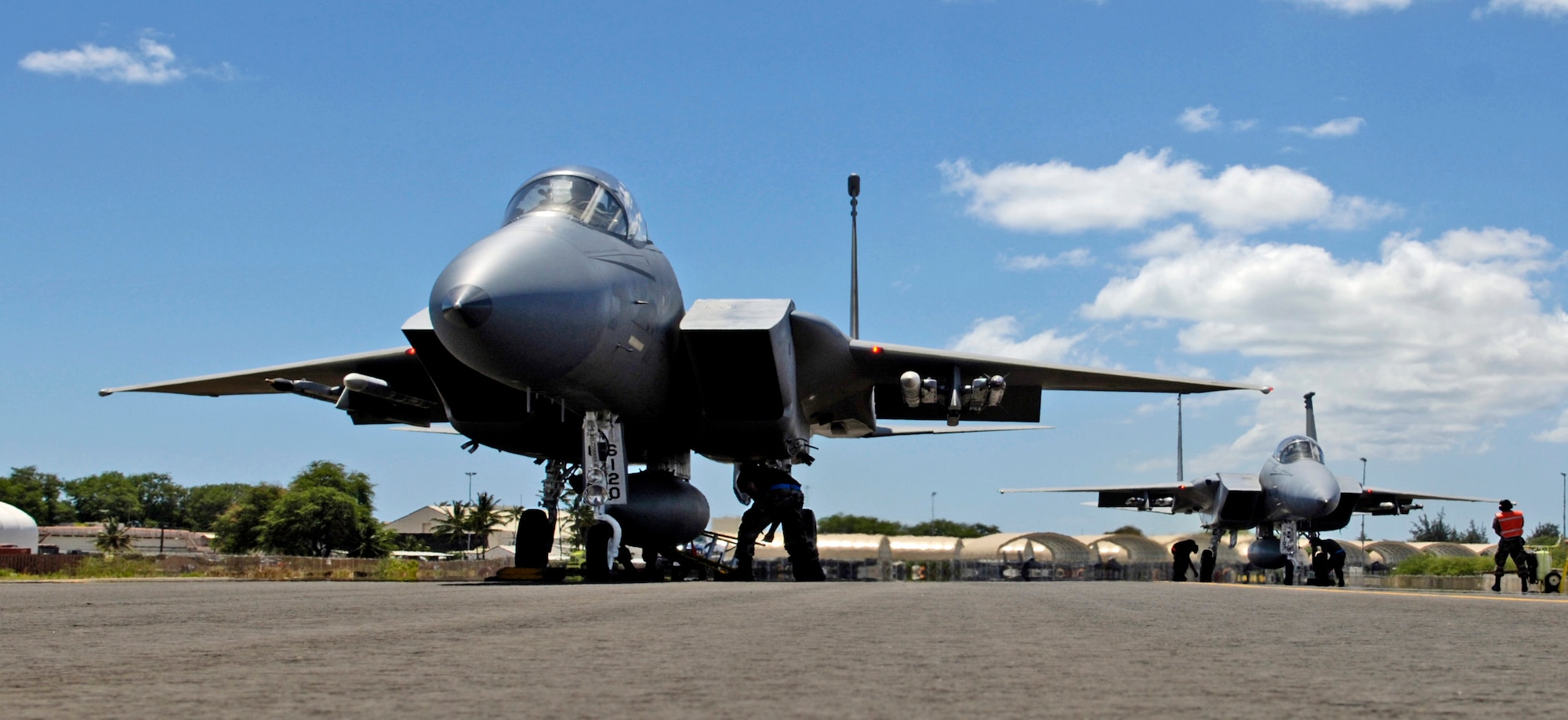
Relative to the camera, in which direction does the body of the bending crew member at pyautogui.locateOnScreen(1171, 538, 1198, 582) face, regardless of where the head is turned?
to the viewer's right

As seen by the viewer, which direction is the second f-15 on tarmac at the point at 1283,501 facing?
toward the camera

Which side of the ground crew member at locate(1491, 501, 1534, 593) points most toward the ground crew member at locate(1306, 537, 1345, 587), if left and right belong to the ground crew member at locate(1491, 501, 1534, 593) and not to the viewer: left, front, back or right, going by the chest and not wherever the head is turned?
front

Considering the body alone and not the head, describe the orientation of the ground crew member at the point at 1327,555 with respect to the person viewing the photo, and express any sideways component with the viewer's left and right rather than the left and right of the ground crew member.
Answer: facing to the left of the viewer

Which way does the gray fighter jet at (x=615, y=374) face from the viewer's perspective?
toward the camera

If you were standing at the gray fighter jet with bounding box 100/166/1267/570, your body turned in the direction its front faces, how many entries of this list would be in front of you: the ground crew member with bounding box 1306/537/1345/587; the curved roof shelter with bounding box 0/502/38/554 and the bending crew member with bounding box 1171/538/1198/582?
0

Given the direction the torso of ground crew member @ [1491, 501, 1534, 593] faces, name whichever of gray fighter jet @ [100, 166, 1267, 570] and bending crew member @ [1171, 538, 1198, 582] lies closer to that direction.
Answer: the bending crew member

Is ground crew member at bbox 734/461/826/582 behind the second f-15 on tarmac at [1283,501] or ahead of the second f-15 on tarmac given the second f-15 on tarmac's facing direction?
ahead

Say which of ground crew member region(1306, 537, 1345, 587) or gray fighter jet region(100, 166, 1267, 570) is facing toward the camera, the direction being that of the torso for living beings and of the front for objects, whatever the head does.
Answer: the gray fighter jet
